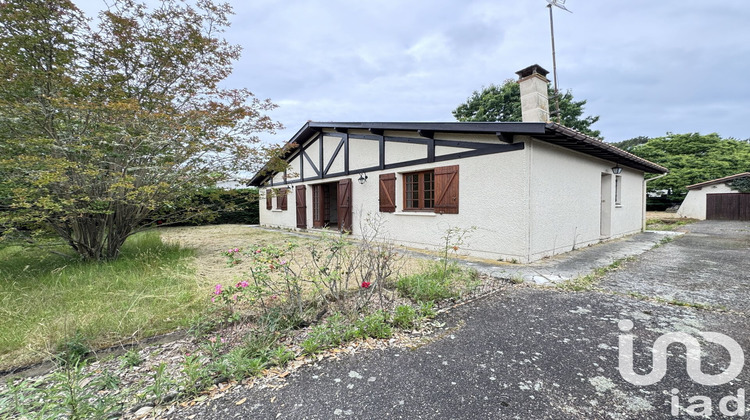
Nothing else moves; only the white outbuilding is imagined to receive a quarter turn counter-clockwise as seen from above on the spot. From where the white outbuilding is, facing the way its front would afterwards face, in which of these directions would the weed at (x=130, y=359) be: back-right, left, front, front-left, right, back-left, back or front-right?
right

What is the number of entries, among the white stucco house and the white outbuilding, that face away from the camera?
0

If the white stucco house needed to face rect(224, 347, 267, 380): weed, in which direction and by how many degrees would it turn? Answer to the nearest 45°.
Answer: approximately 45° to its left

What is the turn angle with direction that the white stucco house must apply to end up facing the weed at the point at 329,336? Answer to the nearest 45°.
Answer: approximately 45° to its left

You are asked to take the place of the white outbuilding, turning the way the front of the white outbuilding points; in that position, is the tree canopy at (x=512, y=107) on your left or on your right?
on your right

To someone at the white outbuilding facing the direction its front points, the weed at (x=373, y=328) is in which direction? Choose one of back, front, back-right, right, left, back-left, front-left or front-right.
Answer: front

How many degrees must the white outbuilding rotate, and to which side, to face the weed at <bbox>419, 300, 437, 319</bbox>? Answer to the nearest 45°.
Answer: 0° — it already faces it

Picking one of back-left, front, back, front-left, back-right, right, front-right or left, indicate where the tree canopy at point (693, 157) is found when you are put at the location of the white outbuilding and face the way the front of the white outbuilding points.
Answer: back

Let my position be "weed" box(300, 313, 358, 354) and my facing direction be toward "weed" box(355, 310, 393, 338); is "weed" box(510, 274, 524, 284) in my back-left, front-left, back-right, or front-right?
front-left

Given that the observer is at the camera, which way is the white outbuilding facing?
facing the viewer

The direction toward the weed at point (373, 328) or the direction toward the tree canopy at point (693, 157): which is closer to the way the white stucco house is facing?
the weed

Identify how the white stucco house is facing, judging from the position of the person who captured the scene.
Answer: facing the viewer and to the left of the viewer

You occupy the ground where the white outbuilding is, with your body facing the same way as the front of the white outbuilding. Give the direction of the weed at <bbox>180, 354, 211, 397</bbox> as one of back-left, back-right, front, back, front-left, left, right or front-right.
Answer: front

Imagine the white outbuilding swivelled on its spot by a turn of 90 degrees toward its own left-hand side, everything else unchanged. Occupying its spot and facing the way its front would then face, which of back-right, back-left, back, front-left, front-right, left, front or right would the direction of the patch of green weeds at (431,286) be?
right

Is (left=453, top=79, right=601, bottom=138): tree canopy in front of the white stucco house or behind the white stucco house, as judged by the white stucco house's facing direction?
behind

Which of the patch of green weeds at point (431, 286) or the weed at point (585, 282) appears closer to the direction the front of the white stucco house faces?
the patch of green weeds

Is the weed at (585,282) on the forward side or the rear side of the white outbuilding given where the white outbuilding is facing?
on the forward side

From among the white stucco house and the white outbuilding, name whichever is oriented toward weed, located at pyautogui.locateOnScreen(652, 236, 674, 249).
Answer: the white outbuilding

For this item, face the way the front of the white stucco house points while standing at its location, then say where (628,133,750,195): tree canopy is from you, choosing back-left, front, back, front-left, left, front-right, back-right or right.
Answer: back
